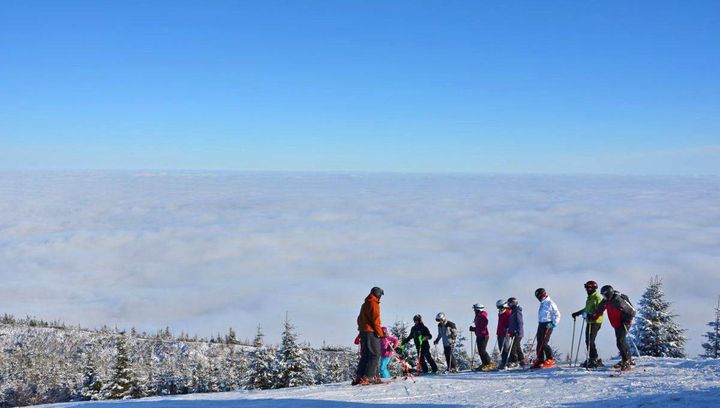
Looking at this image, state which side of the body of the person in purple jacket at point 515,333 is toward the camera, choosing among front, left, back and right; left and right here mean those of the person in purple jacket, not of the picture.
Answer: left

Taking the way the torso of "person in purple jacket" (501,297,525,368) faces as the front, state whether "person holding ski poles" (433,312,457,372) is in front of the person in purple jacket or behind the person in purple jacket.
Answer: in front

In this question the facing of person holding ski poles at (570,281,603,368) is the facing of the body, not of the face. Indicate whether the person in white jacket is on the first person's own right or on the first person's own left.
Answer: on the first person's own right

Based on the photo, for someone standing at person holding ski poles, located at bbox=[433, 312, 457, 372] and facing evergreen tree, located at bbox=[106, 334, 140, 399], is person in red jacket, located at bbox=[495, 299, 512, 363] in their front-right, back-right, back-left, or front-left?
back-right

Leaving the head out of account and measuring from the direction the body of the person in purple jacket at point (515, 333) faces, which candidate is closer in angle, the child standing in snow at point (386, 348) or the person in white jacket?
the child standing in snow

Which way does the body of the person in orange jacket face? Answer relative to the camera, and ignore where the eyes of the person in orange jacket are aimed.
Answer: to the viewer's right

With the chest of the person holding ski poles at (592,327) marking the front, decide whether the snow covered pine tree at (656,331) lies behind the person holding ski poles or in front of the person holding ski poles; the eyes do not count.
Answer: behind

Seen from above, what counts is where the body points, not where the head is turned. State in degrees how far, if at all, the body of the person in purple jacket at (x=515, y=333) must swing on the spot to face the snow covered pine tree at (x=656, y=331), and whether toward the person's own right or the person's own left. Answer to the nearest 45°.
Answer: approximately 135° to the person's own right

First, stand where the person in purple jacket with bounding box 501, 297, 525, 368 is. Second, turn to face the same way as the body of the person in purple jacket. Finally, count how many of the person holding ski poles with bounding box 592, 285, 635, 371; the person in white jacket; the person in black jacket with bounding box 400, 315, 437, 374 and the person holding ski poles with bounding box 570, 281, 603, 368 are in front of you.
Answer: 1
